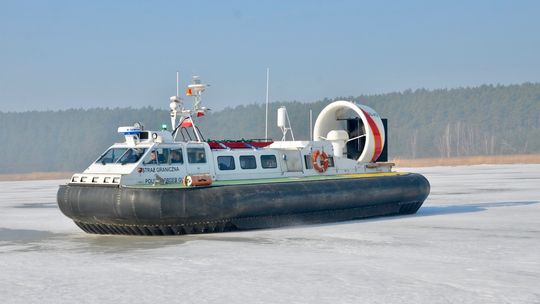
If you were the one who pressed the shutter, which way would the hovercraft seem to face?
facing the viewer and to the left of the viewer
